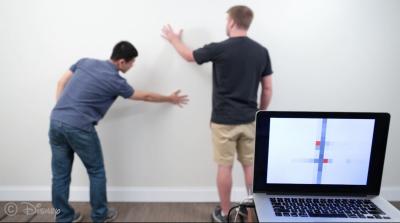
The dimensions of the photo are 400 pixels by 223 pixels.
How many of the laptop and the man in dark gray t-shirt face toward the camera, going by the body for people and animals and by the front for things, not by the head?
1

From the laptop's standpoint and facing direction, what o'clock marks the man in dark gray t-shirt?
The man in dark gray t-shirt is roughly at 5 o'clock from the laptop.

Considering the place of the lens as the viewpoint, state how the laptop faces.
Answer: facing the viewer

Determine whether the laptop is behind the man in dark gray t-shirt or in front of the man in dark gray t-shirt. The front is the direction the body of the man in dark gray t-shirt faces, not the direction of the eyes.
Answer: behind

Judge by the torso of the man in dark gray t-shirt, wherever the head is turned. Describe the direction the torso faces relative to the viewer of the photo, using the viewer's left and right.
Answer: facing away from the viewer and to the left of the viewer

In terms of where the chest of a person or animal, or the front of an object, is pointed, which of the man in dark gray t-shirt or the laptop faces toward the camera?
the laptop
